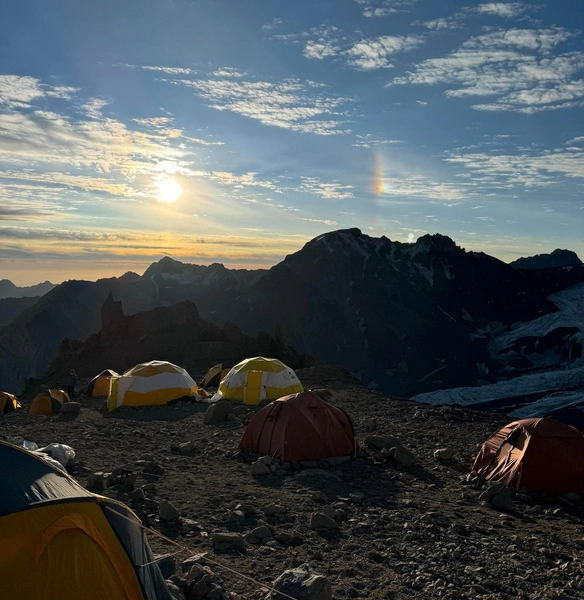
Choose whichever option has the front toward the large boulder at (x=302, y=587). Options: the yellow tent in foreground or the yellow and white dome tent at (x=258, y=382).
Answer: the yellow and white dome tent

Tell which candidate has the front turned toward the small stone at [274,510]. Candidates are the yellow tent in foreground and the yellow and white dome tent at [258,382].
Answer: the yellow and white dome tent

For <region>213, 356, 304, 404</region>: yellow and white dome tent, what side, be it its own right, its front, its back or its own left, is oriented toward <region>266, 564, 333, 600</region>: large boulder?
front

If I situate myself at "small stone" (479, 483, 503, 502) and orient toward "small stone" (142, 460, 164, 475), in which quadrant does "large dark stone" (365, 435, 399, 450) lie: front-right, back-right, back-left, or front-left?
front-right

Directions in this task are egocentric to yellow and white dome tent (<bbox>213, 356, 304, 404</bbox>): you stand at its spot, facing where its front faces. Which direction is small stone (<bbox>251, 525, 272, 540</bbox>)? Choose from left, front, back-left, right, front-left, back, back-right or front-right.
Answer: front

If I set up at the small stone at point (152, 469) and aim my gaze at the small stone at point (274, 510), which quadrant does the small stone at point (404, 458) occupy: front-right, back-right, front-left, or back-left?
front-left

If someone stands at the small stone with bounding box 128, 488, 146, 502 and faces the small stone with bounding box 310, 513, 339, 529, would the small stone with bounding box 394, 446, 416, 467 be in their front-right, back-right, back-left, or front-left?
front-left

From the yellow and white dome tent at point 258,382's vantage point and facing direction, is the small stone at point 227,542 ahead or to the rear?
ahead

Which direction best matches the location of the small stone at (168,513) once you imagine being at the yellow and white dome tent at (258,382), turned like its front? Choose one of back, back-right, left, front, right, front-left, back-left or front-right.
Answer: front

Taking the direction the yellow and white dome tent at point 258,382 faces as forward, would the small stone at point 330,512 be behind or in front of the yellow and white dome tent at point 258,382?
in front

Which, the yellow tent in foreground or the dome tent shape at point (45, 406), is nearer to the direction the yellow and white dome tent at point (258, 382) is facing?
the yellow tent in foreground

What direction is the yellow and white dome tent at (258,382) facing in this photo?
toward the camera
